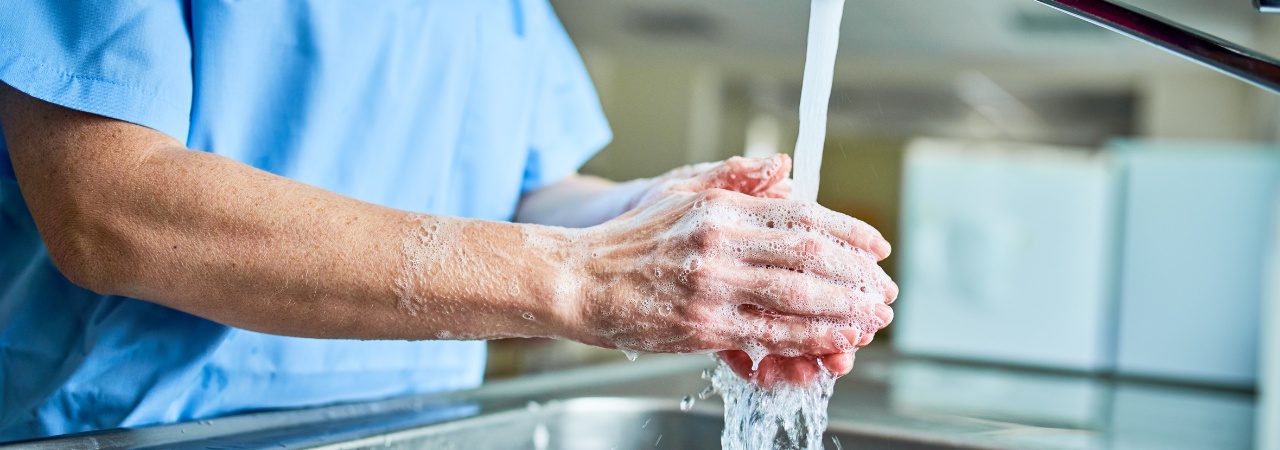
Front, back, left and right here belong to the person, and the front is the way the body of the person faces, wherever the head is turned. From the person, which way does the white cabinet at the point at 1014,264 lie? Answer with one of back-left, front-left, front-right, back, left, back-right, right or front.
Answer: left

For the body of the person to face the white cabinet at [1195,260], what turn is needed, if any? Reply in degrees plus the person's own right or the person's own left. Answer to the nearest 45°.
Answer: approximately 90° to the person's own left

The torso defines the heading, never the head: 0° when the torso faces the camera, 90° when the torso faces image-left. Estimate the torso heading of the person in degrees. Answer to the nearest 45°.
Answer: approximately 315°
